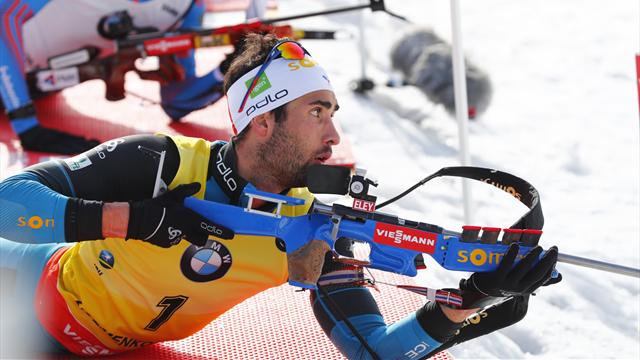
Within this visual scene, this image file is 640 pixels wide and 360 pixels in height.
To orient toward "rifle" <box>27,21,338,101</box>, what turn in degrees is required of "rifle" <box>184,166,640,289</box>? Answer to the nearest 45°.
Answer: approximately 135° to its left

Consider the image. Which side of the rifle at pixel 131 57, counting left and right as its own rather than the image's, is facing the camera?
right

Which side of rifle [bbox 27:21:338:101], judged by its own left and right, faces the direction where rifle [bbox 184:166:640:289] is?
right

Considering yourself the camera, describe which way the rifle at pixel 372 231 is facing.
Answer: facing to the right of the viewer

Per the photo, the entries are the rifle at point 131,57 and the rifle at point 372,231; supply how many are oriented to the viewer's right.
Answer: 2
